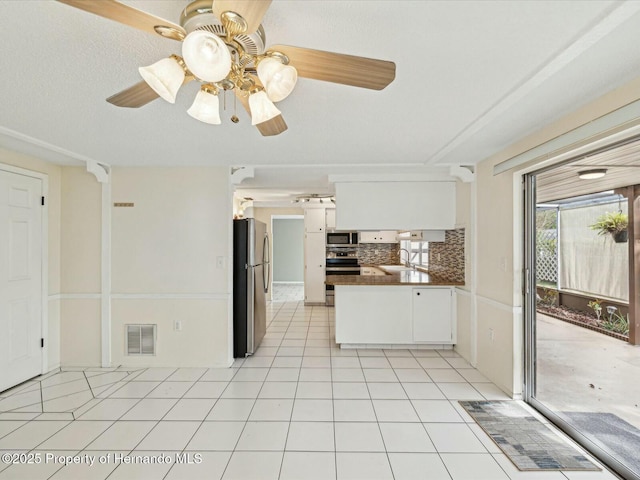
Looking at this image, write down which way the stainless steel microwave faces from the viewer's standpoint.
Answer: facing the viewer

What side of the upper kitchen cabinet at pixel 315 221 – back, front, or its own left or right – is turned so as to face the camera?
front

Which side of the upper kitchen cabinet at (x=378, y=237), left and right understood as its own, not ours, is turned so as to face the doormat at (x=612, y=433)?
front

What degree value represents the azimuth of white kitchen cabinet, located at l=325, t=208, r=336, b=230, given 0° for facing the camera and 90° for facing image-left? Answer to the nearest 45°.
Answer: approximately 0°

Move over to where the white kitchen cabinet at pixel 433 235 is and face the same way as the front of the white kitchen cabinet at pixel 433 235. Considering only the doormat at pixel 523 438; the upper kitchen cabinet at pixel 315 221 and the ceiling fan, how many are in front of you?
2

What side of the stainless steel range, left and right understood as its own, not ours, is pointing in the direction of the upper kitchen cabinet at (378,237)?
left

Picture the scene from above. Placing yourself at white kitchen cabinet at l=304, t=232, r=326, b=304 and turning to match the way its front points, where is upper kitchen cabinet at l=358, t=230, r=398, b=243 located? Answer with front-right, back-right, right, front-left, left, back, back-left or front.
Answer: left

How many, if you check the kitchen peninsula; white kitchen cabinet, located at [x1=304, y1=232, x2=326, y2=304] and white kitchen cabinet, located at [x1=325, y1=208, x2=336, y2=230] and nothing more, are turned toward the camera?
3

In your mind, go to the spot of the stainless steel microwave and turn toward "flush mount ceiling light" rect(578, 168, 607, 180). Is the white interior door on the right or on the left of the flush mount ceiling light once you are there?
right
